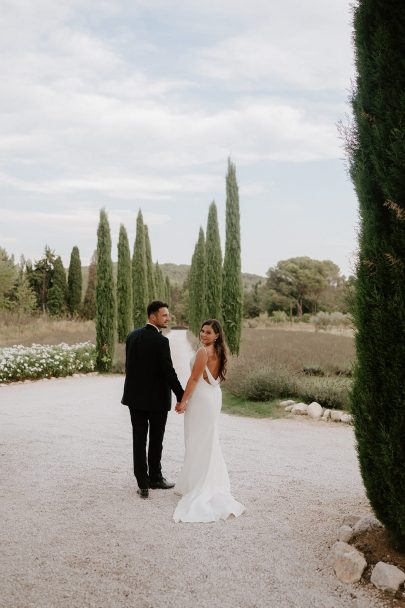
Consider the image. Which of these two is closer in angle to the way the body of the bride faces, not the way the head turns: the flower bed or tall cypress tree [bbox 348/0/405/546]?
the flower bed

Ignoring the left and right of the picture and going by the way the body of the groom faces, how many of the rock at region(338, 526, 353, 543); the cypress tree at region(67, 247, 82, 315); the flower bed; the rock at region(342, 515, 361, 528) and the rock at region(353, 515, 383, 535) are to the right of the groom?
3

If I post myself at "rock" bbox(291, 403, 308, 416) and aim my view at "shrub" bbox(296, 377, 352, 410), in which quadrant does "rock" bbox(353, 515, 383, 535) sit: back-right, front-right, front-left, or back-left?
back-right

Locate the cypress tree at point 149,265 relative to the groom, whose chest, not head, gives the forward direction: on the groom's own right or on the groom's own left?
on the groom's own left

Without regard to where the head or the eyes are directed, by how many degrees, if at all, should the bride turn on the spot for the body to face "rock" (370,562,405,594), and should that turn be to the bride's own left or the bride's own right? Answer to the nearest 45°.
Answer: approximately 180°

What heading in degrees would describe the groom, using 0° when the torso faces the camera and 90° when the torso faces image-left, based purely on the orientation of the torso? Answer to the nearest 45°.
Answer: approximately 225°

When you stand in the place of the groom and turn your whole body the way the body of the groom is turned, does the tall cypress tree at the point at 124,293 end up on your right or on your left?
on your left

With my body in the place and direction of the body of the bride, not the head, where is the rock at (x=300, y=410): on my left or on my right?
on my right

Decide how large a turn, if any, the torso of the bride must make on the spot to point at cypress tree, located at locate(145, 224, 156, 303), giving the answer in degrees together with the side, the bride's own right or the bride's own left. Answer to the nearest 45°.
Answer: approximately 45° to the bride's own right

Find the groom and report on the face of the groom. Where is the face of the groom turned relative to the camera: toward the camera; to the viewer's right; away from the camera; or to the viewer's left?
to the viewer's right

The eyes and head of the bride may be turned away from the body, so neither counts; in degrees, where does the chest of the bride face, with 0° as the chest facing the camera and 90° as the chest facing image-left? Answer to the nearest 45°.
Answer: approximately 135°
